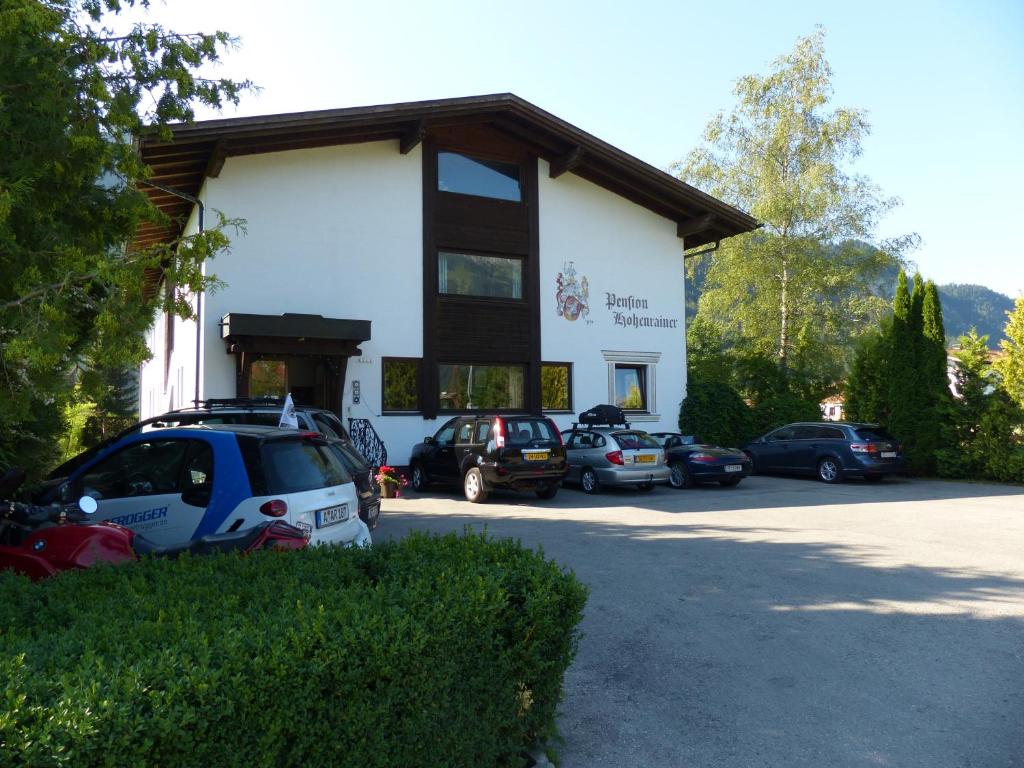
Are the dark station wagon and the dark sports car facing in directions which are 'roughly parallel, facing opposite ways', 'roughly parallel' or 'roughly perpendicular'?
roughly parallel

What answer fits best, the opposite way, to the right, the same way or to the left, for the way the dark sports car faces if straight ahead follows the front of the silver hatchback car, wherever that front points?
the same way

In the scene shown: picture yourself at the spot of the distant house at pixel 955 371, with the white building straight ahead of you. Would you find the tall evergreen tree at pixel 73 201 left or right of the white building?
left

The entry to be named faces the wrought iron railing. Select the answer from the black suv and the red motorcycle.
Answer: the black suv

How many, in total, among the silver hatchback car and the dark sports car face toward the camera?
0

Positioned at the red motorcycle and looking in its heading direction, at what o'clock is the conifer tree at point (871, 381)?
The conifer tree is roughly at 5 o'clock from the red motorcycle.

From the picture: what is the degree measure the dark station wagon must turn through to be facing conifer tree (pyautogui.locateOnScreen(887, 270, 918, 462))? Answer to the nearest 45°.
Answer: approximately 90° to its right

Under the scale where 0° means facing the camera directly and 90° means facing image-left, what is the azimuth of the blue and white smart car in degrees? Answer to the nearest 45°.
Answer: approximately 135°

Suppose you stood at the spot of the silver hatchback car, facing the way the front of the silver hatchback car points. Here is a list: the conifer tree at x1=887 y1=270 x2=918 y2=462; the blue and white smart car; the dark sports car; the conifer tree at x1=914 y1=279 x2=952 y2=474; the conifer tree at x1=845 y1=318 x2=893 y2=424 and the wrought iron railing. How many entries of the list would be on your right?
4

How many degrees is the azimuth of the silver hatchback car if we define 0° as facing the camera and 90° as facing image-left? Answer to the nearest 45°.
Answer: approximately 135°

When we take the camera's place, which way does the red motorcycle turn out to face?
facing to the left of the viewer

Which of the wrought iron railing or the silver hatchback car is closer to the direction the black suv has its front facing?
the wrought iron railing

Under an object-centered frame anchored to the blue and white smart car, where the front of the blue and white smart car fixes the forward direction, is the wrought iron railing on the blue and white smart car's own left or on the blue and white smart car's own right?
on the blue and white smart car's own right

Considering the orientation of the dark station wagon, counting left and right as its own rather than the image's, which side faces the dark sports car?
left

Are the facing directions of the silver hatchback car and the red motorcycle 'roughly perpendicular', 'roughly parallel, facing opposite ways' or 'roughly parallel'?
roughly perpendicular

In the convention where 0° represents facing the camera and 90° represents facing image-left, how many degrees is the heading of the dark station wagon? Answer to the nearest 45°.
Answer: approximately 135°

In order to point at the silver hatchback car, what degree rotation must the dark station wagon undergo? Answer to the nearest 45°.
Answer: approximately 90° to its left

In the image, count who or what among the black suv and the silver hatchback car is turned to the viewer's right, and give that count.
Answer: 0

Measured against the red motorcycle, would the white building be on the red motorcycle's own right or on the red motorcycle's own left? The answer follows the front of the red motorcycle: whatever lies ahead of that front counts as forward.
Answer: on the red motorcycle's own right
